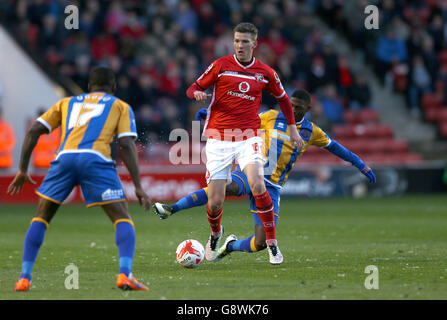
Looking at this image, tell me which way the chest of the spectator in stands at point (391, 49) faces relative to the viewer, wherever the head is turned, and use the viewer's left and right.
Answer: facing the viewer

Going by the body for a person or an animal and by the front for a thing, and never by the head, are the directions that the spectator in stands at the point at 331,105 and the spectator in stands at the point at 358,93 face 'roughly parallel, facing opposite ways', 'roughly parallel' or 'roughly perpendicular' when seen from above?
roughly parallel

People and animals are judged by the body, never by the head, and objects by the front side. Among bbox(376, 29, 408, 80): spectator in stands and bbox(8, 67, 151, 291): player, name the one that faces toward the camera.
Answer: the spectator in stands

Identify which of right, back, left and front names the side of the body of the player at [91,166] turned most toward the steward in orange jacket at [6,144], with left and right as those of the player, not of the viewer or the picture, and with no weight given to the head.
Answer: front

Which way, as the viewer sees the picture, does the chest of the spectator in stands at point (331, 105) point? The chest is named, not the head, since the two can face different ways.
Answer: toward the camera

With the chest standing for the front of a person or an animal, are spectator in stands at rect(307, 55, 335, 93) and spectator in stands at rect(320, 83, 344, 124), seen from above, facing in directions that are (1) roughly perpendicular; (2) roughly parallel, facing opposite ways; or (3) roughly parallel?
roughly parallel

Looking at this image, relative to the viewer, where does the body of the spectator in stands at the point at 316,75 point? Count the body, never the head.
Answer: toward the camera

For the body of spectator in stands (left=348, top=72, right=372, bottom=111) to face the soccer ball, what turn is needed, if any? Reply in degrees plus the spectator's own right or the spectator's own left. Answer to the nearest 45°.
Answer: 0° — they already face it

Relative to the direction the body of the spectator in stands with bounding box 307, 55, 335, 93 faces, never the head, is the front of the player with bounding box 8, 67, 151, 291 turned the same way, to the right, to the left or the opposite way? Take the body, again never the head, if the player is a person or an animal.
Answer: the opposite way

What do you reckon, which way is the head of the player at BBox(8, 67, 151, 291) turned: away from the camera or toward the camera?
away from the camera

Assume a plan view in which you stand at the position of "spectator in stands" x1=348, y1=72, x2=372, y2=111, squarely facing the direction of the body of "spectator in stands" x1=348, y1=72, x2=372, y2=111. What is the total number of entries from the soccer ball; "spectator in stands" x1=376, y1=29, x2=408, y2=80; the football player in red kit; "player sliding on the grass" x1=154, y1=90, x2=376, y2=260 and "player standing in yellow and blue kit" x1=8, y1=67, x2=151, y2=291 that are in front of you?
4

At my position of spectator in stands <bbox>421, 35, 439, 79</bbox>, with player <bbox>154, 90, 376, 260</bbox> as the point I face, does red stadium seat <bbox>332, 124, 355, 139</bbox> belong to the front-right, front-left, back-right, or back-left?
front-right

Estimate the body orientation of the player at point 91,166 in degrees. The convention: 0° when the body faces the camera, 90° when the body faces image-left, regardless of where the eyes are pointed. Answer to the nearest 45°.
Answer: approximately 180°

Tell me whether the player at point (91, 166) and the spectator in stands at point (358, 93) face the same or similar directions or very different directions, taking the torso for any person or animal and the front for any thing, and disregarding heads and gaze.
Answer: very different directions

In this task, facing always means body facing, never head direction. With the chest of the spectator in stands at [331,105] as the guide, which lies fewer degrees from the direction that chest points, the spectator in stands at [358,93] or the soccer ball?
the soccer ball

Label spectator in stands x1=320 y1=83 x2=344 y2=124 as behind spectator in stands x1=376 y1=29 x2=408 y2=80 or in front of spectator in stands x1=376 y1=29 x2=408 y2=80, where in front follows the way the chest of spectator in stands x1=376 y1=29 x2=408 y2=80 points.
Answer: in front
